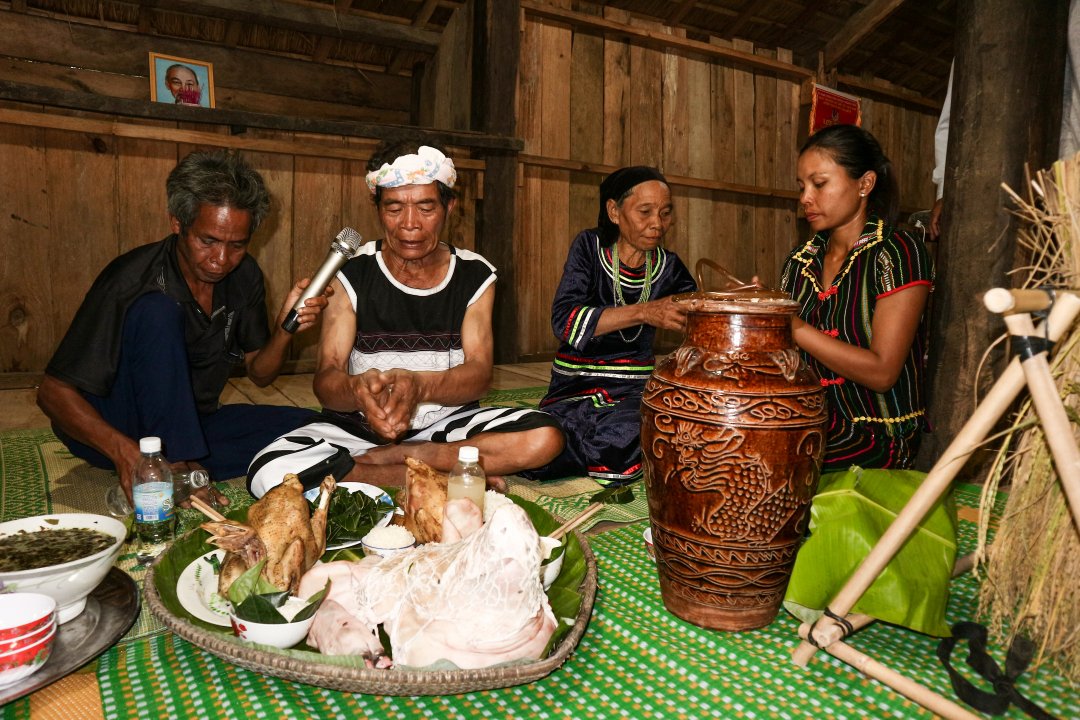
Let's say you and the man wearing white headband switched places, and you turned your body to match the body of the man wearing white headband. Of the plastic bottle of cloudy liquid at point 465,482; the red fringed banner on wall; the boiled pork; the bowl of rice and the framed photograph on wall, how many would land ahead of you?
3

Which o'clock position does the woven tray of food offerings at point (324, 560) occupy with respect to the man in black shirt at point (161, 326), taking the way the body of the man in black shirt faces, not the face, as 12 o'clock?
The woven tray of food offerings is roughly at 1 o'clock from the man in black shirt.

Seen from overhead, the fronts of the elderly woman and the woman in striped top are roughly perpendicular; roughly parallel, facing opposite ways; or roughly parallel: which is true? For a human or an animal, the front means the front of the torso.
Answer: roughly perpendicular

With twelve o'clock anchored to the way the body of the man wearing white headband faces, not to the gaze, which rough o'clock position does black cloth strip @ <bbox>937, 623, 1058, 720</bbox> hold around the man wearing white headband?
The black cloth strip is roughly at 11 o'clock from the man wearing white headband.

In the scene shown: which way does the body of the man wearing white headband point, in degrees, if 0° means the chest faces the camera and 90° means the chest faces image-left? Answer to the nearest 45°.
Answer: approximately 0°

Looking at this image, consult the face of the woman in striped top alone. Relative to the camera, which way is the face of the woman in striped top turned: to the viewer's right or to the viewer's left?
to the viewer's left

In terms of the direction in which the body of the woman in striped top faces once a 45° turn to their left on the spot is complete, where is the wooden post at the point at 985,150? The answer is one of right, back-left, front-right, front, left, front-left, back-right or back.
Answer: back-left

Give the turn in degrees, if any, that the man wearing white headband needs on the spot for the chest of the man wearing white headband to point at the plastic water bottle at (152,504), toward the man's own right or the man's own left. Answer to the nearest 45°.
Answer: approximately 45° to the man's own right

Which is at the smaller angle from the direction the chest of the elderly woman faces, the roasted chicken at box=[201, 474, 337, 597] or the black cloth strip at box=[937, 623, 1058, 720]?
the black cloth strip
